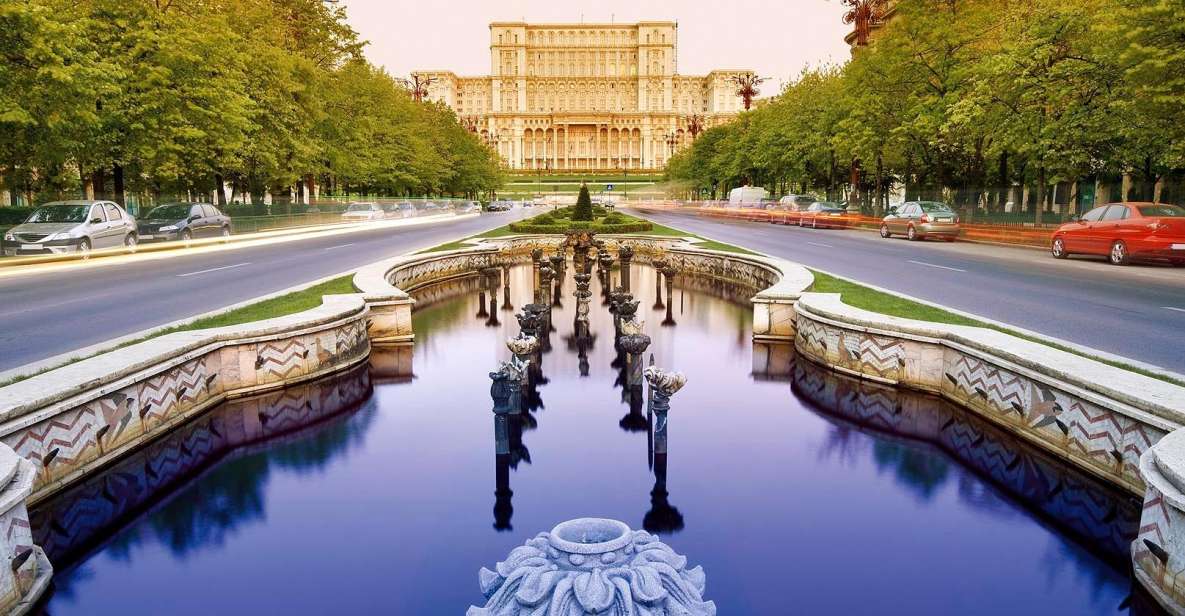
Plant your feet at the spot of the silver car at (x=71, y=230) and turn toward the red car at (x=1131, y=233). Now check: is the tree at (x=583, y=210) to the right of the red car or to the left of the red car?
left

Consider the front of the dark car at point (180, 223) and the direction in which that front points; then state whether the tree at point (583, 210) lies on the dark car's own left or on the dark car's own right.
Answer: on the dark car's own left

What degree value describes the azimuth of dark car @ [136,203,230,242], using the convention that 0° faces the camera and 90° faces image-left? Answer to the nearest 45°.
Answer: approximately 45°

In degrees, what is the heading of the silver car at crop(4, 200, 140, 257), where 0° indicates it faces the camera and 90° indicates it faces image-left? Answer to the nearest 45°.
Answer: approximately 45°

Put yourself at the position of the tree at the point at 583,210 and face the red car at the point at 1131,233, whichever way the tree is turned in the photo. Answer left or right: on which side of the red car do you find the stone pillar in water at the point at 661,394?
right

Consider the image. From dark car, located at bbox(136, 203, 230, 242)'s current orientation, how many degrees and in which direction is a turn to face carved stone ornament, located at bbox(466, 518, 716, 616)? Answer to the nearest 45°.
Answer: approximately 45° to its left
